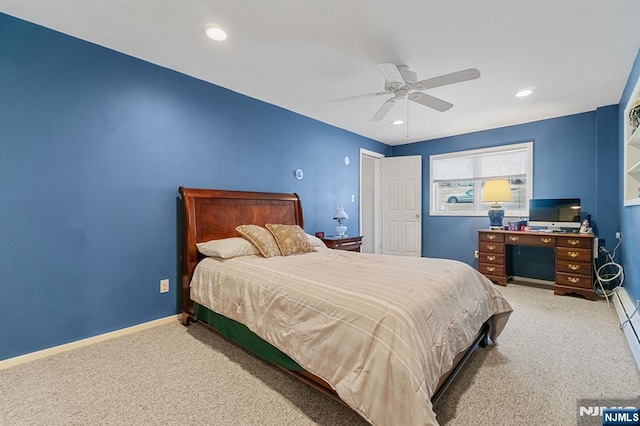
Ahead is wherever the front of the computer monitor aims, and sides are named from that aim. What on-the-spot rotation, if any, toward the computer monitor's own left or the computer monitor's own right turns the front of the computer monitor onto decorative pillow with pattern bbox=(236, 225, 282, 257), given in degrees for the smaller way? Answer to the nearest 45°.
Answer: approximately 45° to the computer monitor's own right

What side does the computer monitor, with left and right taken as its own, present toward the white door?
right

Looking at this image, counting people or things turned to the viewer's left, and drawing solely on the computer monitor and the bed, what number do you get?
0

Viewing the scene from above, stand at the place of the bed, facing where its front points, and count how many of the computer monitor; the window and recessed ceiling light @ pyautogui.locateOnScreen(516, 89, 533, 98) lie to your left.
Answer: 3

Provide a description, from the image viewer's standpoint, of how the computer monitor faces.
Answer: facing the viewer

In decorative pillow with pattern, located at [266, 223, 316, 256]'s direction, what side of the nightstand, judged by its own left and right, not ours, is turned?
right

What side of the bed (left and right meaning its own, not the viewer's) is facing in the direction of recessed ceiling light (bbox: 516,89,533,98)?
left

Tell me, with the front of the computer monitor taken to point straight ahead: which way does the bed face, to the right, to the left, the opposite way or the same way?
to the left

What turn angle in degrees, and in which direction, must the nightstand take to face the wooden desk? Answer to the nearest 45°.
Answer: approximately 45° to its left

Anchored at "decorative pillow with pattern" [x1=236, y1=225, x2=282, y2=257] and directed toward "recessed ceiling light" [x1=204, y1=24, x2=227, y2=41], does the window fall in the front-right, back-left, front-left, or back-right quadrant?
back-left

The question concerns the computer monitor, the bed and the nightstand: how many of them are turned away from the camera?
0

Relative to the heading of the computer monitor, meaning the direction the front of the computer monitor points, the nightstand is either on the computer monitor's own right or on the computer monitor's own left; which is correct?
on the computer monitor's own right

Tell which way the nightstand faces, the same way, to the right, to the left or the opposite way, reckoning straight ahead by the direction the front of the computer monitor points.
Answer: to the left

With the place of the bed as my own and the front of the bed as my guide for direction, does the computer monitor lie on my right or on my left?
on my left
